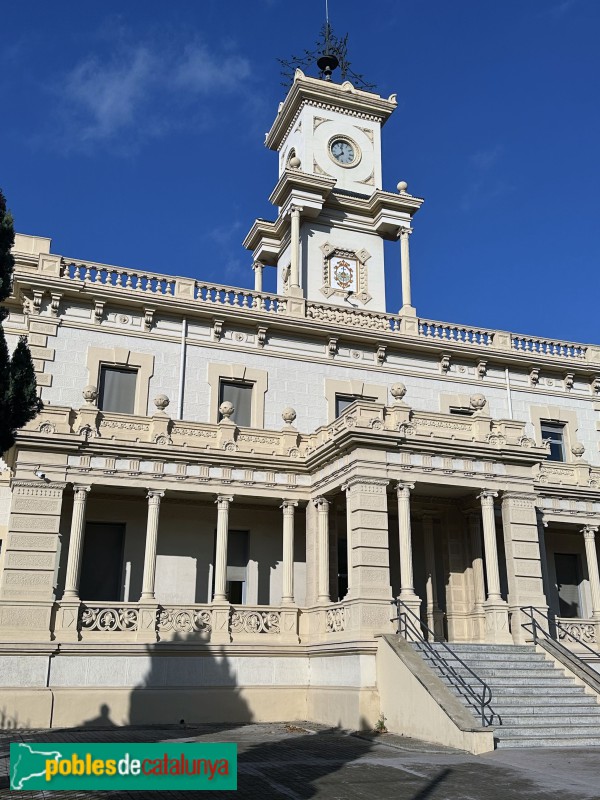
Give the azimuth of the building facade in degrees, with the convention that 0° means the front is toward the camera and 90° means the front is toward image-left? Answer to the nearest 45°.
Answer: approximately 0°

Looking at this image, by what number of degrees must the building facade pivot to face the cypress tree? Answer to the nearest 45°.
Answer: approximately 90° to its right
